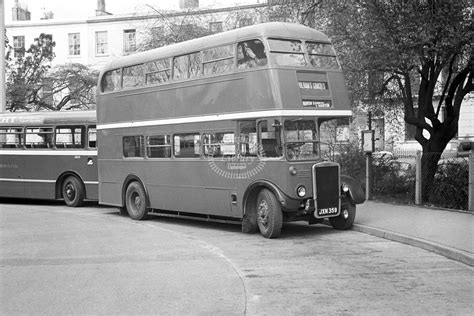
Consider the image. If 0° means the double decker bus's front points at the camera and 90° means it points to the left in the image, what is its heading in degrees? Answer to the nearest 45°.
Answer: approximately 315°

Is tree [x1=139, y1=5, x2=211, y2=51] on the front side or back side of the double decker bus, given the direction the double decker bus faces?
on the back side

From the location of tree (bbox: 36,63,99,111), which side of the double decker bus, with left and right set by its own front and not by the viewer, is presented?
back

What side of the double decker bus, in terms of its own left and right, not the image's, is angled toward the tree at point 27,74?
back

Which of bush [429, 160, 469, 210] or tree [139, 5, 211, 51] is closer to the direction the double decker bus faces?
the bush

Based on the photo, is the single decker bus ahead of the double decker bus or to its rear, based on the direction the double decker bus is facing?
to the rear
